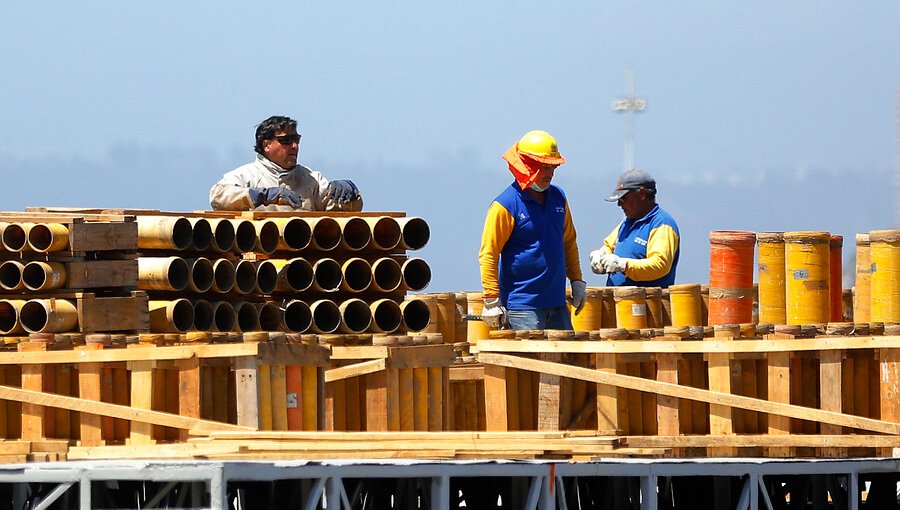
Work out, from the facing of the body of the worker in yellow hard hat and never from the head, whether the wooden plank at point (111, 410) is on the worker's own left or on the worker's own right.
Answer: on the worker's own right

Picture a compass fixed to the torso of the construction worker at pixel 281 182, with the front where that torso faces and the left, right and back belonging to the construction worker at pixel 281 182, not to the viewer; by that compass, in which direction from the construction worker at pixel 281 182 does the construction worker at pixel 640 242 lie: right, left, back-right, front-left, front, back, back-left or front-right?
front-left

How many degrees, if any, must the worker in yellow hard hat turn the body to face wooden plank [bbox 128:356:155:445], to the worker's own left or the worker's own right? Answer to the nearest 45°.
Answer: approximately 90° to the worker's own right

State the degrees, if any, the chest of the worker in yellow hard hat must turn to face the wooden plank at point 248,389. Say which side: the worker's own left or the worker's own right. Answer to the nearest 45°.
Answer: approximately 90° to the worker's own right

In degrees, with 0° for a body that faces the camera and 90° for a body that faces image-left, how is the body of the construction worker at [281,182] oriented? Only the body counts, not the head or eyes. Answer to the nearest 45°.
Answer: approximately 315°

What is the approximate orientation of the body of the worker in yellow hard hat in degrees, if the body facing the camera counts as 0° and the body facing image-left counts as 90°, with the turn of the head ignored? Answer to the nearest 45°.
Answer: approximately 315°
